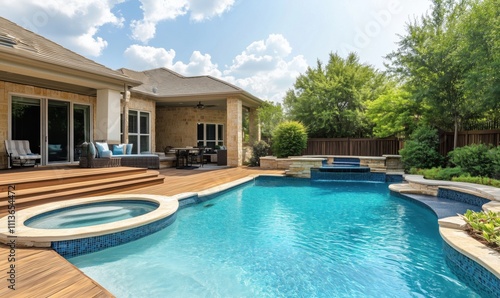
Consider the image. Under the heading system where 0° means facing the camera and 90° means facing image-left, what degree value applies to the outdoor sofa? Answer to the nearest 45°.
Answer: approximately 315°

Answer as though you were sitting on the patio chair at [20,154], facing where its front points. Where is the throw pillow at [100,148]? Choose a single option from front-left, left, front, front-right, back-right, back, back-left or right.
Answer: front

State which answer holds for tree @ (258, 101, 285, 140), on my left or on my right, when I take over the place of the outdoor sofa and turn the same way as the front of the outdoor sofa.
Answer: on my left

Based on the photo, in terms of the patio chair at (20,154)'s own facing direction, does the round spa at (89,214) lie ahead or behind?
ahead

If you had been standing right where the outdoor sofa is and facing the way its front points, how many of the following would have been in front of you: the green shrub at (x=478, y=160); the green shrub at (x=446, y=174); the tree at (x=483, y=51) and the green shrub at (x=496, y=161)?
4

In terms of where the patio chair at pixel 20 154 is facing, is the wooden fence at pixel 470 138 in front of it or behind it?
in front

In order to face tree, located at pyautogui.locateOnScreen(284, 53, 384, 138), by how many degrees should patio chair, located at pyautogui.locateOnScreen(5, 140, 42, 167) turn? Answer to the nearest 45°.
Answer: approximately 45° to its left

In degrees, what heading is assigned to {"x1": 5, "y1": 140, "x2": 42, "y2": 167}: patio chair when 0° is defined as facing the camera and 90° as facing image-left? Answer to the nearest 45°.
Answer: approximately 315°

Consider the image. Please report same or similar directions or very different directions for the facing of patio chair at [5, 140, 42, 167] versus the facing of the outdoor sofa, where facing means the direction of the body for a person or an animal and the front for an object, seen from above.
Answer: same or similar directions

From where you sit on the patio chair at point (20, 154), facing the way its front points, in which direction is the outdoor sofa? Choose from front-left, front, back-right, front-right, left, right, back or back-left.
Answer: front

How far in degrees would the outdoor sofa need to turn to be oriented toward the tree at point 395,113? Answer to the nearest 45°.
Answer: approximately 45° to its left

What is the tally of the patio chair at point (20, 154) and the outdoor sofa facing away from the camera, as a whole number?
0

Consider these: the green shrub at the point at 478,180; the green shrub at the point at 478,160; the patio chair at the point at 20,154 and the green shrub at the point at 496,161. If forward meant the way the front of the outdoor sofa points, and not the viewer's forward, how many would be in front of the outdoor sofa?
3

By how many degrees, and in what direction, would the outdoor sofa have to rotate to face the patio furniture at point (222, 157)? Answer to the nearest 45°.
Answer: approximately 90° to its left
